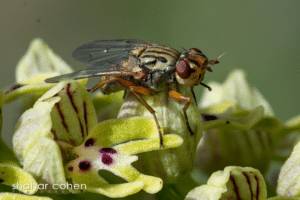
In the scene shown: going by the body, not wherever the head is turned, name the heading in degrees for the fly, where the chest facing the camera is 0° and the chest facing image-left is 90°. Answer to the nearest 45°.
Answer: approximately 270°
